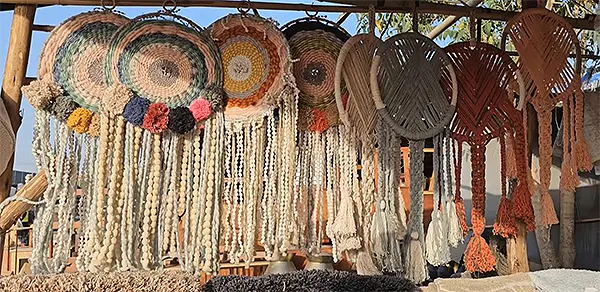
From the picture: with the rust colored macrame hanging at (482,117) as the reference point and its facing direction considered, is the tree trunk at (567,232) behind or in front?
behind

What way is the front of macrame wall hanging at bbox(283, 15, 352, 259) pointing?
toward the camera

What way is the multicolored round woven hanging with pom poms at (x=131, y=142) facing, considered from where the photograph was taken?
facing the viewer

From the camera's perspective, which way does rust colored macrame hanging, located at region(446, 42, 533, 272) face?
toward the camera

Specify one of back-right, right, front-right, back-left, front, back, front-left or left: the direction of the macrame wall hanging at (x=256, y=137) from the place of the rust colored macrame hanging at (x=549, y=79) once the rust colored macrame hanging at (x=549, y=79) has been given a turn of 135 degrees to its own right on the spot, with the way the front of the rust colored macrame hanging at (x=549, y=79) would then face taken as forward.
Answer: left

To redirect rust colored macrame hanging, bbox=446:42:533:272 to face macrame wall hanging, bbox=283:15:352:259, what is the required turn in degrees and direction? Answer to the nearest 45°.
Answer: approximately 45° to its right

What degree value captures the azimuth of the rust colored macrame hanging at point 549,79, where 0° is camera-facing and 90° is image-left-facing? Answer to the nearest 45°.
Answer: approximately 0°

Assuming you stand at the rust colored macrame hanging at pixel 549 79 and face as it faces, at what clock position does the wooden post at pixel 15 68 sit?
The wooden post is roughly at 2 o'clock from the rust colored macrame hanging.
